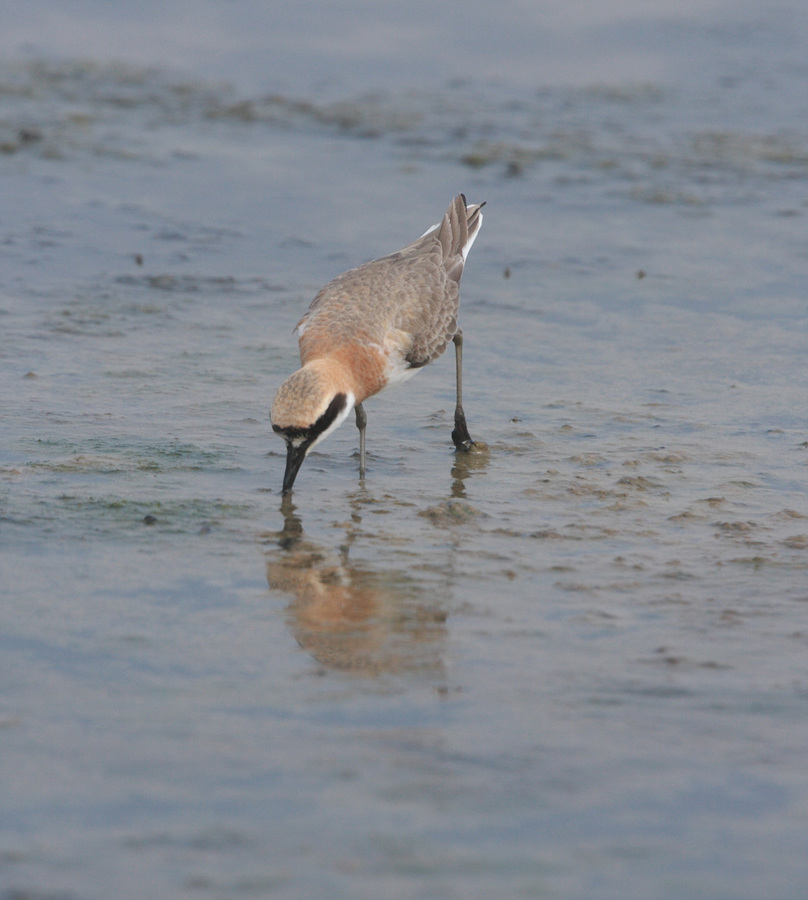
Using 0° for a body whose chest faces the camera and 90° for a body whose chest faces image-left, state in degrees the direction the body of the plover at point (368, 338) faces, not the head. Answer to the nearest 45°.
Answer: approximately 45°
